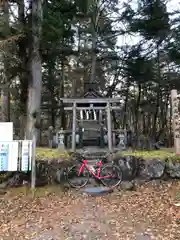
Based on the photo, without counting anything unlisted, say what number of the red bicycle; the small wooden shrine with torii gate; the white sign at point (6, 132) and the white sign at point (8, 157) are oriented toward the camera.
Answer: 3

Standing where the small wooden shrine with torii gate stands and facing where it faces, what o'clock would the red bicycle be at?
The red bicycle is roughly at 12 o'clock from the small wooden shrine with torii gate.

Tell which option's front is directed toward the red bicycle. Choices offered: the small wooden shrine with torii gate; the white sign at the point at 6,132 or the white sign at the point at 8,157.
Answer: the small wooden shrine with torii gate

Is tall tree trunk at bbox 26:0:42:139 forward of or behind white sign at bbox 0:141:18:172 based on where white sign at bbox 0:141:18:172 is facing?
behind

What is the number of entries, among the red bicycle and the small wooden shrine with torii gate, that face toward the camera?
1

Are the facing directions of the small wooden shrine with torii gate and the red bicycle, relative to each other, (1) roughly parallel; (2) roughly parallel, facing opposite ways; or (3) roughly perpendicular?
roughly perpendicular

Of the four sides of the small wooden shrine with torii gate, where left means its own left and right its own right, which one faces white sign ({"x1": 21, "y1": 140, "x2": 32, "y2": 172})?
front

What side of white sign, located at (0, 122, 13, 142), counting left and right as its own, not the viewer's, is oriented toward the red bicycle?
left
